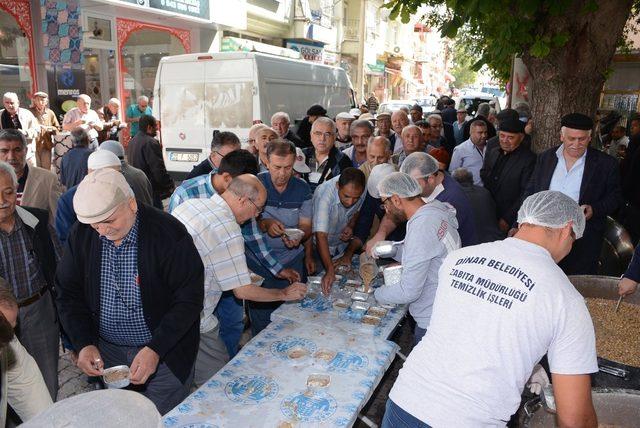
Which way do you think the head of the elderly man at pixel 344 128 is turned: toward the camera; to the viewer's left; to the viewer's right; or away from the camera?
toward the camera

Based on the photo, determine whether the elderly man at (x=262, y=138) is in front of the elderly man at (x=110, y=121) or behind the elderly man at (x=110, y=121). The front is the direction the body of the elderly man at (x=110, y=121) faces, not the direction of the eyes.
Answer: in front

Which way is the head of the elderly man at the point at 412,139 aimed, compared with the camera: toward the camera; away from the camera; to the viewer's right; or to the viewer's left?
toward the camera

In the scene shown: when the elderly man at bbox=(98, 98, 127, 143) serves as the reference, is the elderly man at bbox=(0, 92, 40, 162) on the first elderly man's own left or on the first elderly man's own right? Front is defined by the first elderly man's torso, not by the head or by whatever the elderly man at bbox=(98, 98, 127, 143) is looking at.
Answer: on the first elderly man's own right

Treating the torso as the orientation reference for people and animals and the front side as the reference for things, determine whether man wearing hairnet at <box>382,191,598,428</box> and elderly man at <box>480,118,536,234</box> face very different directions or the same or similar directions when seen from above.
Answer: very different directions

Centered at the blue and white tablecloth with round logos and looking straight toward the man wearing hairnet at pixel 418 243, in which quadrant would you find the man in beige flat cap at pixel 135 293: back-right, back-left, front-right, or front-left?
back-left

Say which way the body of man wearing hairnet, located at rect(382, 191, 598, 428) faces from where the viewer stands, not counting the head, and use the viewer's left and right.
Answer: facing away from the viewer and to the right of the viewer

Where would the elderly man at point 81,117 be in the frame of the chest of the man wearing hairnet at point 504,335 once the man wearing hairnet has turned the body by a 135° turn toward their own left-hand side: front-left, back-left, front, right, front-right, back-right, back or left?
front-right

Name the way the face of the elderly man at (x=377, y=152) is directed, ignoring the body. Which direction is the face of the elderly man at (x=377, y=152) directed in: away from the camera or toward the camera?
toward the camera

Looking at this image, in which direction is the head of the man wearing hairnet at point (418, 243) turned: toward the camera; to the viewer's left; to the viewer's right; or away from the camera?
to the viewer's left

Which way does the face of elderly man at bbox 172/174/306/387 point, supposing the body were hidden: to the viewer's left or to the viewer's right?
to the viewer's right

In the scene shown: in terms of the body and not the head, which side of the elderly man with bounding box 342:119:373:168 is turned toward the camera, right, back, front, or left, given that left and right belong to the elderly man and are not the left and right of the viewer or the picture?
front

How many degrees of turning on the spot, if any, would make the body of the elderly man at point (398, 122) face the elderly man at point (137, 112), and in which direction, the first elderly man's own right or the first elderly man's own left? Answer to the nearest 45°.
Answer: approximately 90° to the first elderly man's own right

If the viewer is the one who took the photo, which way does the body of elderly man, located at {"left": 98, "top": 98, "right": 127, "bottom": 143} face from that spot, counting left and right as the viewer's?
facing the viewer and to the right of the viewer
